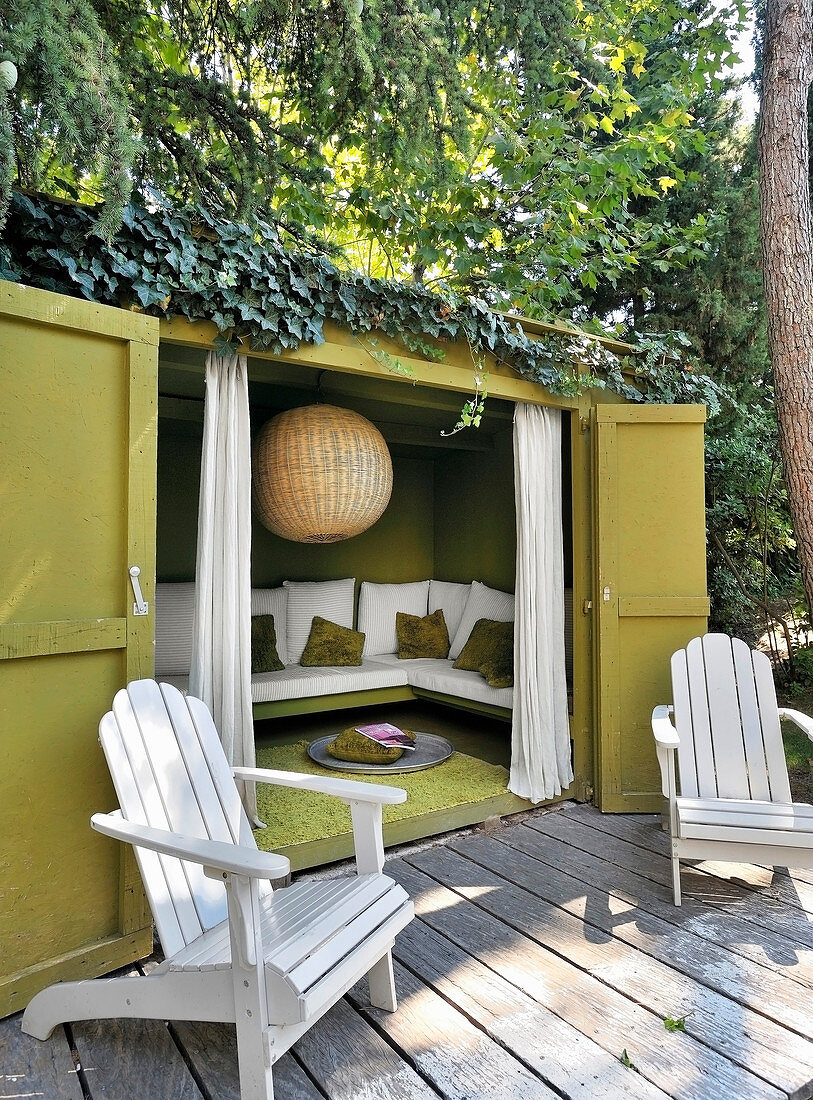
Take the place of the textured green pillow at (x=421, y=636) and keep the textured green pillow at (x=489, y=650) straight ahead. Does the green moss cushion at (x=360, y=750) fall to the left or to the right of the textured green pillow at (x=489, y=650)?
right

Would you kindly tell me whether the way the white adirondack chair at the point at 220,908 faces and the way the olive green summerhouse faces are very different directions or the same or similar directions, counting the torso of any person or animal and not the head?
same or similar directions

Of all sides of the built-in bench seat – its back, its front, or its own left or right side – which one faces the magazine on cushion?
front

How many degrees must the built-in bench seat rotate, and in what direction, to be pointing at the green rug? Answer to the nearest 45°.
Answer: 0° — it already faces it

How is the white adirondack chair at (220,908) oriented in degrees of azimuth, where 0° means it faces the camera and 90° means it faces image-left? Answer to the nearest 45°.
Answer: approximately 315°

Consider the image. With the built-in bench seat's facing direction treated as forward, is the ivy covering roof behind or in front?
in front

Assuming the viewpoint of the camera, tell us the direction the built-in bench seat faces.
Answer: facing the viewer

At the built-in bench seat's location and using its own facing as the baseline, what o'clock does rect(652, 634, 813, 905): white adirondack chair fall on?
The white adirondack chair is roughly at 11 o'clock from the built-in bench seat.

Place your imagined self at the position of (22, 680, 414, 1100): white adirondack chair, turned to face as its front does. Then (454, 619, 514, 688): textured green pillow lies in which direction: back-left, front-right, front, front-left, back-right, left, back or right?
left

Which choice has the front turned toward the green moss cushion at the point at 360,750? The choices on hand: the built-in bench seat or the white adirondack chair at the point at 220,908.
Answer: the built-in bench seat

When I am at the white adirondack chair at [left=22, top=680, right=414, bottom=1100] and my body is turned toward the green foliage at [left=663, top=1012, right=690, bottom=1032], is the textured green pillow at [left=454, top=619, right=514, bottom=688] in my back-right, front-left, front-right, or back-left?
front-left

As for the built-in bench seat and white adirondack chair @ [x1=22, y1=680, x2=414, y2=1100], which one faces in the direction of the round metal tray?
the built-in bench seat

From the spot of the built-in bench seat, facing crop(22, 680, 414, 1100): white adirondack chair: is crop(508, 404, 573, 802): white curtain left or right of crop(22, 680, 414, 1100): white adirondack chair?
left
